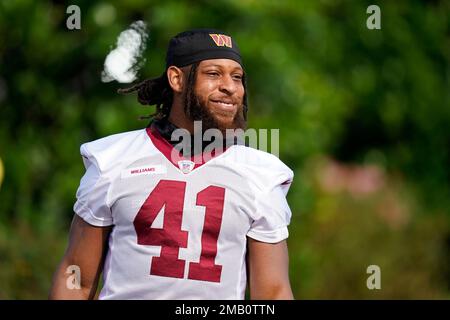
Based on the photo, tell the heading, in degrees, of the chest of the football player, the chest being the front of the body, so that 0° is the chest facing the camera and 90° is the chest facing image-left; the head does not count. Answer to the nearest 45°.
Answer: approximately 0°

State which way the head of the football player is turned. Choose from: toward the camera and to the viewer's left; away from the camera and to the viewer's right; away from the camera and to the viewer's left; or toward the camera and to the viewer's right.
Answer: toward the camera and to the viewer's right
